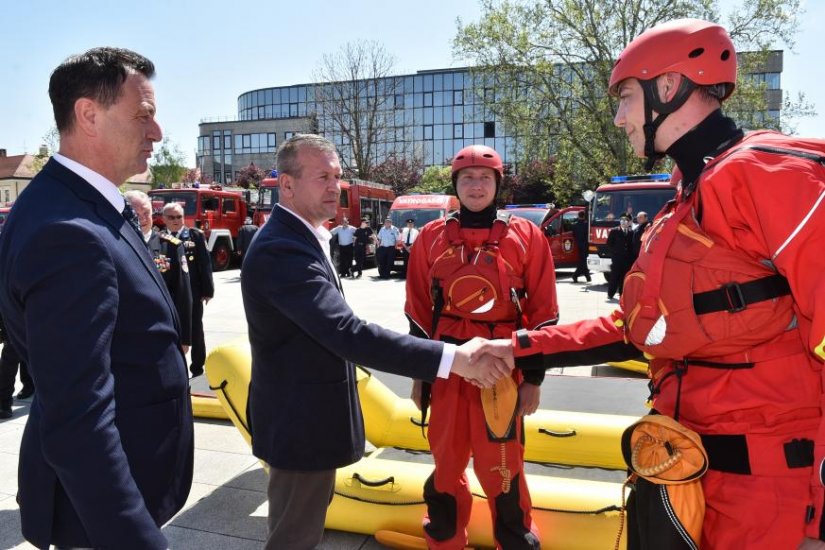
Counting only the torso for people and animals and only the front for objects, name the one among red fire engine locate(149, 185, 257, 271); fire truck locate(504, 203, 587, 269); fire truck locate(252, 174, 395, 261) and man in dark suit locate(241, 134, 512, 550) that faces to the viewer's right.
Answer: the man in dark suit

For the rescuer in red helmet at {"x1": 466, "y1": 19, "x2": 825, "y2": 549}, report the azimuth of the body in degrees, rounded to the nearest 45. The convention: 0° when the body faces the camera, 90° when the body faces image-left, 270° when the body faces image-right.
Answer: approximately 90°

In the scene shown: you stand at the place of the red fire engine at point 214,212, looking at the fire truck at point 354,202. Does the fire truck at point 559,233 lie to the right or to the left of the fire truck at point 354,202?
right

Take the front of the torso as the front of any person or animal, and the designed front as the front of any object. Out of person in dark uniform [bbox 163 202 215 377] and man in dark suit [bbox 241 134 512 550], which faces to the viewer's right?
the man in dark suit

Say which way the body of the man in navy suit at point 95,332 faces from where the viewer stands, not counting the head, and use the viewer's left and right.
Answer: facing to the right of the viewer

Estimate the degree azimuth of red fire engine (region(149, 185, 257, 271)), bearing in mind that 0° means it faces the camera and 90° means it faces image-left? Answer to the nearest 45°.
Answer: approximately 45°

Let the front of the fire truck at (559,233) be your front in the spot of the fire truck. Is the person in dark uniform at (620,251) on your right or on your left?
on your left

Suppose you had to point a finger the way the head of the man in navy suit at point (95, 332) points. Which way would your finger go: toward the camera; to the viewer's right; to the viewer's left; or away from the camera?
to the viewer's right

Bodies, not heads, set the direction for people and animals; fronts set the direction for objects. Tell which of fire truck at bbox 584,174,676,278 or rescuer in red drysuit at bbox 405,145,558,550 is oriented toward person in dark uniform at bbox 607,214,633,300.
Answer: the fire truck

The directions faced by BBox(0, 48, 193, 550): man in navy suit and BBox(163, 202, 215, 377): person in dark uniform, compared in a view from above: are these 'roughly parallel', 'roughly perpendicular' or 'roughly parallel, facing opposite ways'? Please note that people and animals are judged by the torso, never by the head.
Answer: roughly perpendicular

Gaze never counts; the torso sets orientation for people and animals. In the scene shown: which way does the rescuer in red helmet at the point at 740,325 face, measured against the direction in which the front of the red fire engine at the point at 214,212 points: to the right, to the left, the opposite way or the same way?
to the right

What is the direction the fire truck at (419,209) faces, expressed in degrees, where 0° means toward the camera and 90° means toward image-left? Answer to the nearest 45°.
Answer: approximately 0°
